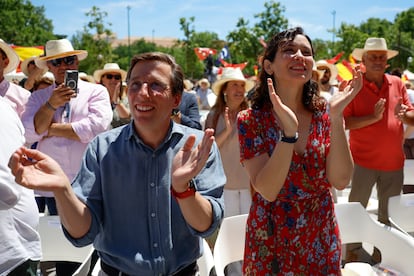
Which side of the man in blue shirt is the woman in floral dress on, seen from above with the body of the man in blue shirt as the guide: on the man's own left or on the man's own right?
on the man's own left

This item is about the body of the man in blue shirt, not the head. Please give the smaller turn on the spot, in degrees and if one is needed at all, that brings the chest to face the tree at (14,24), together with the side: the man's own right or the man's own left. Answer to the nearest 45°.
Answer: approximately 180°

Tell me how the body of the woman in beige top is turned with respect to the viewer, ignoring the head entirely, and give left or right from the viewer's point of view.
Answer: facing the viewer and to the right of the viewer

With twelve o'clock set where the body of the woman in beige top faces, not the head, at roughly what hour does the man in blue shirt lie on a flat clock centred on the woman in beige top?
The man in blue shirt is roughly at 2 o'clock from the woman in beige top.

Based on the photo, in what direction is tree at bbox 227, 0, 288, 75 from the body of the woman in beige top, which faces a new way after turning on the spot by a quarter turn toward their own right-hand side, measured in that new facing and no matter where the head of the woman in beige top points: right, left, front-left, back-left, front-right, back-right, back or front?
back-right

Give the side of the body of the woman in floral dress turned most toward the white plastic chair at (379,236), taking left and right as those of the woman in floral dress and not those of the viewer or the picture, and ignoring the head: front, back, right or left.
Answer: left

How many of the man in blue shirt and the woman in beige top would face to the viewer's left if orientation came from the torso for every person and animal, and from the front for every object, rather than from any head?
0

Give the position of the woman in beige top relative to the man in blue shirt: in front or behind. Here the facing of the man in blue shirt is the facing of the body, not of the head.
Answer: behind

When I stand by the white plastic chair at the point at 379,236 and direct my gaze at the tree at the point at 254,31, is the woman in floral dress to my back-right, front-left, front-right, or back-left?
back-left

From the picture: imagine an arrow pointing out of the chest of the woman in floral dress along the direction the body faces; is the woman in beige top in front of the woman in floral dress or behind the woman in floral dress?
behind

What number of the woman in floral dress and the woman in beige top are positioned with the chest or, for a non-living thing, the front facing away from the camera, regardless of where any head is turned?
0

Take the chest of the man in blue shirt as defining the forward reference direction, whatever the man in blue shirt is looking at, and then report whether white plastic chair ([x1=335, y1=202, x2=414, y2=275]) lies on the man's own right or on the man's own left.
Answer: on the man's own left

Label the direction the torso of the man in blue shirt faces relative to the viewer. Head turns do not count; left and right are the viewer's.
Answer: facing the viewer

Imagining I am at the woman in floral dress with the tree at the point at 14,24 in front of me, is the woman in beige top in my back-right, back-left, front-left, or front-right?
front-right

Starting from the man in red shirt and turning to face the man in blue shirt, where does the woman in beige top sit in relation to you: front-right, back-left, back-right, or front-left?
front-right
